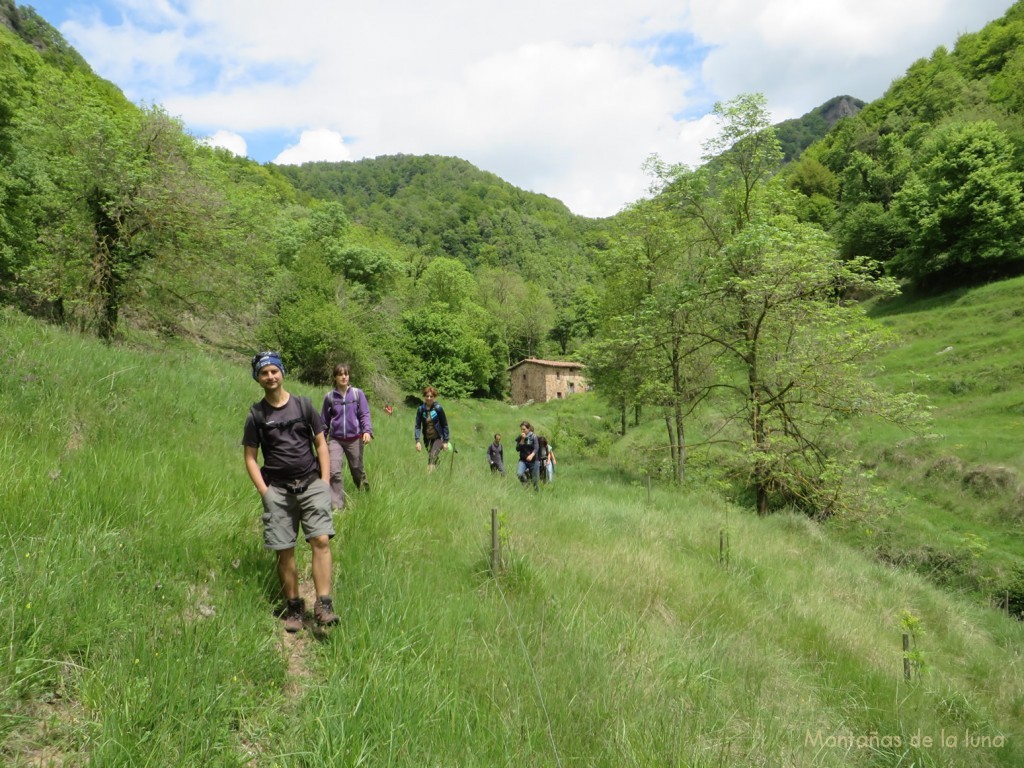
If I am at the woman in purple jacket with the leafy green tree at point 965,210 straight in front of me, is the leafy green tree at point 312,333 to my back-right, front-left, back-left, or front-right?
front-left

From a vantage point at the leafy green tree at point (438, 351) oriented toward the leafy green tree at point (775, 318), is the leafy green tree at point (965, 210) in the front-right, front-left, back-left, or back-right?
front-left

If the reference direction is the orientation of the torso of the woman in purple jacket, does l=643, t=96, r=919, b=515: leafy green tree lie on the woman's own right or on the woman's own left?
on the woman's own left

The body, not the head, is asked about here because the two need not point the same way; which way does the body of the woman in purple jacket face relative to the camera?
toward the camera

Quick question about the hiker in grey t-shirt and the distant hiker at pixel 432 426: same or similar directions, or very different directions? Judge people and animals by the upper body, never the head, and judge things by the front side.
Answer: same or similar directions

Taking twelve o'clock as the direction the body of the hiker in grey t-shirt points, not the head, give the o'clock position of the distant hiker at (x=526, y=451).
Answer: The distant hiker is roughly at 7 o'clock from the hiker in grey t-shirt.

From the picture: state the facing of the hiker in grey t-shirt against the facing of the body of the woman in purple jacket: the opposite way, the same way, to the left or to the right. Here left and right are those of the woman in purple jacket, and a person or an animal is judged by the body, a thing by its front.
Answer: the same way

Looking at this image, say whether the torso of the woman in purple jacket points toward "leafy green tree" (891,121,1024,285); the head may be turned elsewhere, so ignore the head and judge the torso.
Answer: no

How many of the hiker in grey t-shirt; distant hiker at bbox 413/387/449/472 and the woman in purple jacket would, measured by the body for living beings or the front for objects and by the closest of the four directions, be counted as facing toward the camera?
3

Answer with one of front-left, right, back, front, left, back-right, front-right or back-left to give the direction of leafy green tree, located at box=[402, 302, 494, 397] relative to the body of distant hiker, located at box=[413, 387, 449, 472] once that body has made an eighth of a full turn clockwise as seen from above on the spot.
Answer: back-right

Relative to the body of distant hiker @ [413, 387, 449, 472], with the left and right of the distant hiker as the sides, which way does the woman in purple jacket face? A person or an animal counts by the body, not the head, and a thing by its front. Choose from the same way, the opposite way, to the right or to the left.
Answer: the same way

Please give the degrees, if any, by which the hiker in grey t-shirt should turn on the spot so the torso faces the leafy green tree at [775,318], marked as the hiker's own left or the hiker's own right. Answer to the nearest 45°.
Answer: approximately 135° to the hiker's own left

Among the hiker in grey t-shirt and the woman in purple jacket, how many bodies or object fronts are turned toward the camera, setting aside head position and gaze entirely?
2

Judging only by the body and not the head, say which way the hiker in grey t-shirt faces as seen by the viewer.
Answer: toward the camera

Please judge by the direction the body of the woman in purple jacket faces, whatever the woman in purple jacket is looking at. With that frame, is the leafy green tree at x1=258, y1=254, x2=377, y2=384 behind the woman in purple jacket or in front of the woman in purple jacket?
behind

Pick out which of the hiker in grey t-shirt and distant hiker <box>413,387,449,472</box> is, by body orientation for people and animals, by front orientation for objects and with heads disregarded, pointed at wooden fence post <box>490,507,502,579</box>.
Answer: the distant hiker

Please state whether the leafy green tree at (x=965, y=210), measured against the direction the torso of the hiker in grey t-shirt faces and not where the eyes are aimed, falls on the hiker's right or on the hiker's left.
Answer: on the hiker's left
